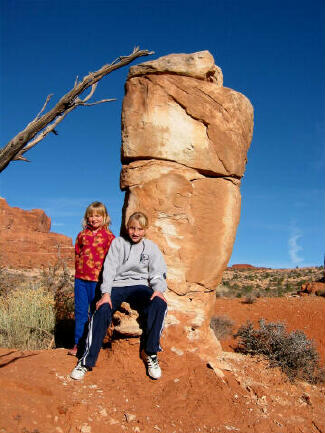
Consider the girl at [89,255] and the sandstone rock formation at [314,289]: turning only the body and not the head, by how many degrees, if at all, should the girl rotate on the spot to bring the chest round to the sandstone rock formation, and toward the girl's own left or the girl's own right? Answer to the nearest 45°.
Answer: approximately 135° to the girl's own left

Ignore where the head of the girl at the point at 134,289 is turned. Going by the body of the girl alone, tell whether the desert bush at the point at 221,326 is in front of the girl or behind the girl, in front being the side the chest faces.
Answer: behind

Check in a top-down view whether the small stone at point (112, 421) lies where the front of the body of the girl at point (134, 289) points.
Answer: yes

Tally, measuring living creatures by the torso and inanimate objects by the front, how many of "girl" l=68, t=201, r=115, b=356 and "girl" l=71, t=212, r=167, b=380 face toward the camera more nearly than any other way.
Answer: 2

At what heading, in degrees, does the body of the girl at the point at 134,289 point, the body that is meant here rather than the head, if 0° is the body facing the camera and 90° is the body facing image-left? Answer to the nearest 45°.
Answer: approximately 0°

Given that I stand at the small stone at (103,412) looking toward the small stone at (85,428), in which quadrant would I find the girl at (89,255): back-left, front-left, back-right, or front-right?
back-right

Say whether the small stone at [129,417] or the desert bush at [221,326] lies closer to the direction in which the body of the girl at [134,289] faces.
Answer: the small stone

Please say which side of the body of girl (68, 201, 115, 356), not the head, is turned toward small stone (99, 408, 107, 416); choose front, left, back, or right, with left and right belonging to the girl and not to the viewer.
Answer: front

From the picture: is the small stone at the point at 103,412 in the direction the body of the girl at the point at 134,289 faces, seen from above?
yes
